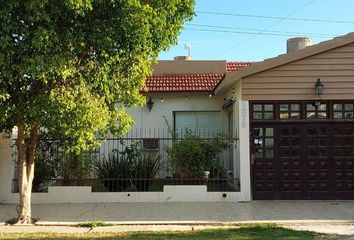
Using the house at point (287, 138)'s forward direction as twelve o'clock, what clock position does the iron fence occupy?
The iron fence is roughly at 3 o'clock from the house.

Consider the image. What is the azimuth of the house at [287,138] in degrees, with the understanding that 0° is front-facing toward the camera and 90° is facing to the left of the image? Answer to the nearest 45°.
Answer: approximately 0°

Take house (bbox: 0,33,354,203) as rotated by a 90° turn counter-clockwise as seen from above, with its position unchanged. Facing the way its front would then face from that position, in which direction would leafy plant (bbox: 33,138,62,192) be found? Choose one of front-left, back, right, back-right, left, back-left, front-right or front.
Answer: back

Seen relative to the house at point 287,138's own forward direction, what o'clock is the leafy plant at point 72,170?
The leafy plant is roughly at 3 o'clock from the house.

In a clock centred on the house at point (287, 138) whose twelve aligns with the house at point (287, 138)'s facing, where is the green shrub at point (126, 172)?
The green shrub is roughly at 3 o'clock from the house.
